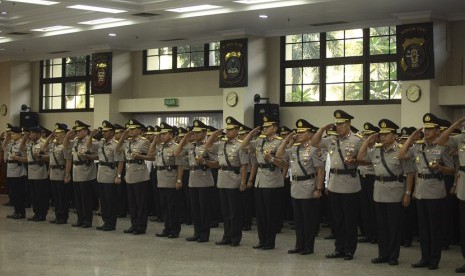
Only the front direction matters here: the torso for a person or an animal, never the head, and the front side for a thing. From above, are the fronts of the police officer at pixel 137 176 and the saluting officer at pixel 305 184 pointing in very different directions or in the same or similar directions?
same or similar directions

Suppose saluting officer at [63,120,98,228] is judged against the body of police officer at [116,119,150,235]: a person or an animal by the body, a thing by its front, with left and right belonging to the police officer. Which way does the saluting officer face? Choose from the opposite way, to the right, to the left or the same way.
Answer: the same way

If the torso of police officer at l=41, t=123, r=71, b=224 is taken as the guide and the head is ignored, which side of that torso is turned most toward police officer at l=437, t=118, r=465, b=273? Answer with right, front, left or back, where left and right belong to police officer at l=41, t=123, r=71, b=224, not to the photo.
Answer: left

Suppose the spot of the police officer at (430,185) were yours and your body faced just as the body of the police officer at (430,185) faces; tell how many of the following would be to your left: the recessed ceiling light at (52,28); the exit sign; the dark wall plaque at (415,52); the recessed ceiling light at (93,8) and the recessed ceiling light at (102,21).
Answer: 0

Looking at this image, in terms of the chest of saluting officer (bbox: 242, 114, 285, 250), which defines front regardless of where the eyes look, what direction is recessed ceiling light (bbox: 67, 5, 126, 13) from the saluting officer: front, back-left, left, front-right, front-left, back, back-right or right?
right

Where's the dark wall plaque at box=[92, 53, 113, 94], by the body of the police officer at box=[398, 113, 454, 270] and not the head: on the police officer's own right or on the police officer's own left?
on the police officer's own right

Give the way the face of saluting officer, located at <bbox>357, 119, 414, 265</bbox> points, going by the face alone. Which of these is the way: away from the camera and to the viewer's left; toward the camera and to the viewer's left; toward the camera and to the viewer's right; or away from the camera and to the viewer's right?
toward the camera and to the viewer's left

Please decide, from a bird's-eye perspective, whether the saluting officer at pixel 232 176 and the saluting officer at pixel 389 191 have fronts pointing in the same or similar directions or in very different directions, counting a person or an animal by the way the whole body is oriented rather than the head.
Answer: same or similar directions

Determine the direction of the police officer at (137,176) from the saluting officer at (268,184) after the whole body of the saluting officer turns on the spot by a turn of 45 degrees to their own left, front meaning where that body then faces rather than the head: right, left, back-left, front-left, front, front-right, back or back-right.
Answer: back-right

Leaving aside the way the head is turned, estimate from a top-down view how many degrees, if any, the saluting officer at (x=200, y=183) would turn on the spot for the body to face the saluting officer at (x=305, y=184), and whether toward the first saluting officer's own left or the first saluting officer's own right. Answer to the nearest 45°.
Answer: approximately 90° to the first saluting officer's own left

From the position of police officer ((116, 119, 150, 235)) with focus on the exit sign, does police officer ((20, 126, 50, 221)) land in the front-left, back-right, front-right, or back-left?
front-left

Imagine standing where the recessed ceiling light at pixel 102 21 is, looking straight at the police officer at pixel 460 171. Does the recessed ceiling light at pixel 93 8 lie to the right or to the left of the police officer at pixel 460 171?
right

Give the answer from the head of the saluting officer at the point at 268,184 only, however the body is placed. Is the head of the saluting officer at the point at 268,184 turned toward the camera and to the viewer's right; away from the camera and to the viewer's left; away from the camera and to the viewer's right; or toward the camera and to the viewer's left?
toward the camera and to the viewer's left

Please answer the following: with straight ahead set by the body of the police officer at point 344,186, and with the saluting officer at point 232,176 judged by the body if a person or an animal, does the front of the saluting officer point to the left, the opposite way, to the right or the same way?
the same way

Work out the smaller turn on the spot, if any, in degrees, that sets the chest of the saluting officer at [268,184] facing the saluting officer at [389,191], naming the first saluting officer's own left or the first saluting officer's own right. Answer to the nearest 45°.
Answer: approximately 90° to the first saluting officer's own left

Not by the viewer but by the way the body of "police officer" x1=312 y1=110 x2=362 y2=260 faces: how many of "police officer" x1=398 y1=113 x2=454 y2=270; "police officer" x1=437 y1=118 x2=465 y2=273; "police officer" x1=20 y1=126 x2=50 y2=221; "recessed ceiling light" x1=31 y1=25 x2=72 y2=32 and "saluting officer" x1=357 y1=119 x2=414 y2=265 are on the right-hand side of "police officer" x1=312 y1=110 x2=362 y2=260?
2

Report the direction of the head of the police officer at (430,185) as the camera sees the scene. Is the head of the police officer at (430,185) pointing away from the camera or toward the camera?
toward the camera

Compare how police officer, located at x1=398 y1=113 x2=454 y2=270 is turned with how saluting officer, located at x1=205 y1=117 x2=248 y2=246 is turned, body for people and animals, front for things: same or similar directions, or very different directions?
same or similar directions

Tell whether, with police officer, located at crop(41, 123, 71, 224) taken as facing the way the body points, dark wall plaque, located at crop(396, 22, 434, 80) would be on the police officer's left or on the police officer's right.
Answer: on the police officer's left

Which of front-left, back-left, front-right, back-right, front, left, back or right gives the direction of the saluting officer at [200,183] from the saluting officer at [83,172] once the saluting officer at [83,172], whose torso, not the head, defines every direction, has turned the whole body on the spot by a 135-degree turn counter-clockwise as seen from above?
front-right

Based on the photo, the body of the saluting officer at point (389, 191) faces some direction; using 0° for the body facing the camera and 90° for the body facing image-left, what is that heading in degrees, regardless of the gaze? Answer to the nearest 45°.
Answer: approximately 45°

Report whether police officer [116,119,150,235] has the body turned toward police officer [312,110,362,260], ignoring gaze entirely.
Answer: no

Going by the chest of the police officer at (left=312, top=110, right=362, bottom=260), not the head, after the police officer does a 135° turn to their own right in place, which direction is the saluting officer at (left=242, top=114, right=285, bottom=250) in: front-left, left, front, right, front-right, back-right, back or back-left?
front-left

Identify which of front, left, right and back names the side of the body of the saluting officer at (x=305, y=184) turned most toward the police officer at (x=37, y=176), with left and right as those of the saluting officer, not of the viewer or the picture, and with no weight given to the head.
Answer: right
